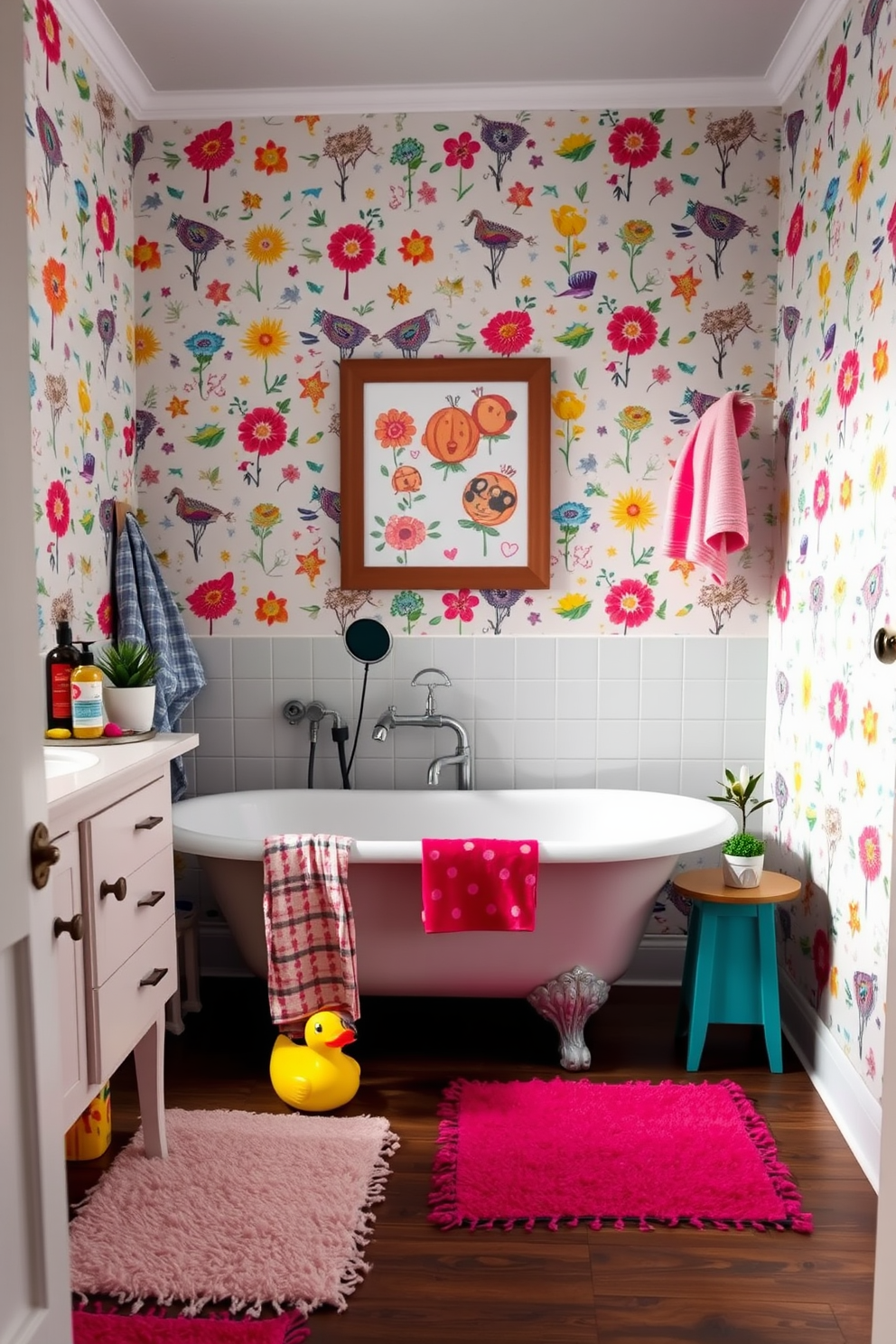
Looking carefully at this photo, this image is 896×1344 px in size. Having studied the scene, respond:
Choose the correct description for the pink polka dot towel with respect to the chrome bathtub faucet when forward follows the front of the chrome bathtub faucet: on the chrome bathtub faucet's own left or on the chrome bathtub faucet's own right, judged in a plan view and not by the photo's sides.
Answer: on the chrome bathtub faucet's own left

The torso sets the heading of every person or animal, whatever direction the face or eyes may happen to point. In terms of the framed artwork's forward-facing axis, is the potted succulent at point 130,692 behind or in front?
in front

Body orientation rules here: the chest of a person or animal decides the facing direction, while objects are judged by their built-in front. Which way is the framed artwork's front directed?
toward the camera

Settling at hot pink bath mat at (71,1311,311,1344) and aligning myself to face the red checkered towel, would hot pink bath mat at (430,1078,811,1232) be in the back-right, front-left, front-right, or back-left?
front-right

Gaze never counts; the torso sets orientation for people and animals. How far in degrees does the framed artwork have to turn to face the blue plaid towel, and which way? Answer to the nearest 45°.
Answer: approximately 90° to its right
